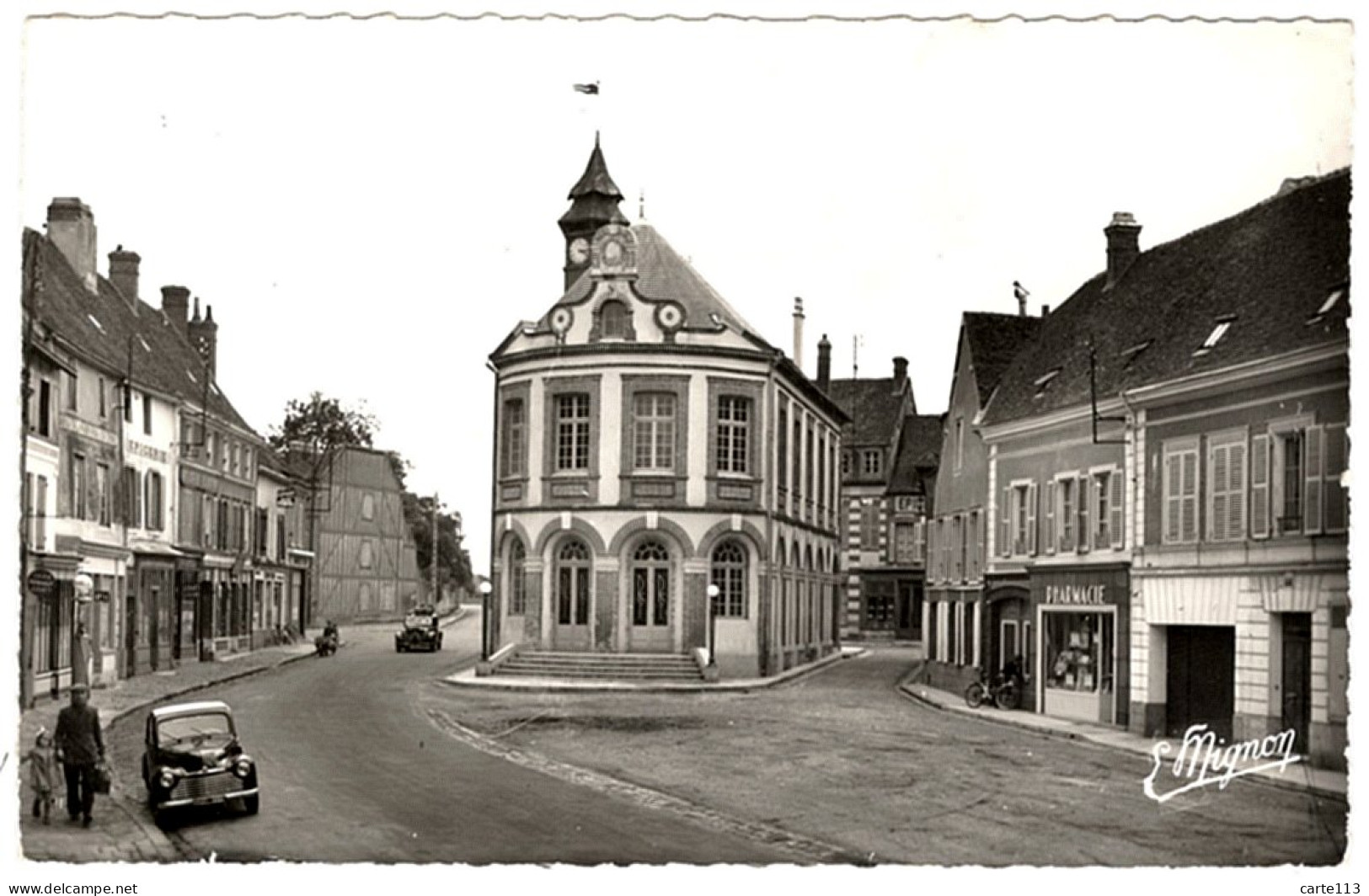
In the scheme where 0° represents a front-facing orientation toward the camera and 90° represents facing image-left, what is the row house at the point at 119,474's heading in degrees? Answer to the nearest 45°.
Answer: approximately 315°

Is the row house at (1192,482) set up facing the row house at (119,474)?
yes

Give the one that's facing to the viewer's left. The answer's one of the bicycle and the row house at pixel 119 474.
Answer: the bicycle

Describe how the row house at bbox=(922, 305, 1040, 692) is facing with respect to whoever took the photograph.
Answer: facing the viewer and to the left of the viewer

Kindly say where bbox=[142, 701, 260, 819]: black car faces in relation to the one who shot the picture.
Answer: facing the viewer

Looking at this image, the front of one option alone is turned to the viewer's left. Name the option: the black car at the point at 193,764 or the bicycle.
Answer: the bicycle

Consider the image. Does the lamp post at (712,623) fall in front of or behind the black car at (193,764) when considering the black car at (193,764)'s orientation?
behind

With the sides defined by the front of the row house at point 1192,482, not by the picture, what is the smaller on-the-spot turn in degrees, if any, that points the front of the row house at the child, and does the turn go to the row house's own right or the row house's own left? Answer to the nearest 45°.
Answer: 0° — it already faces them

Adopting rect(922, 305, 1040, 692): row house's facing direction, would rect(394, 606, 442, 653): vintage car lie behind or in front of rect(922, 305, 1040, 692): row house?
in front

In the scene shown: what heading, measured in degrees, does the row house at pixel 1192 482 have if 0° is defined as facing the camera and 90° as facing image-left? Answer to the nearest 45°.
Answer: approximately 45°

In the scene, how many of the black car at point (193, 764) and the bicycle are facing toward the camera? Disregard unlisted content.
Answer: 1

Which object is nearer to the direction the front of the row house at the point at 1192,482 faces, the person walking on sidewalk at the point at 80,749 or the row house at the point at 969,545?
the person walking on sidewalk
